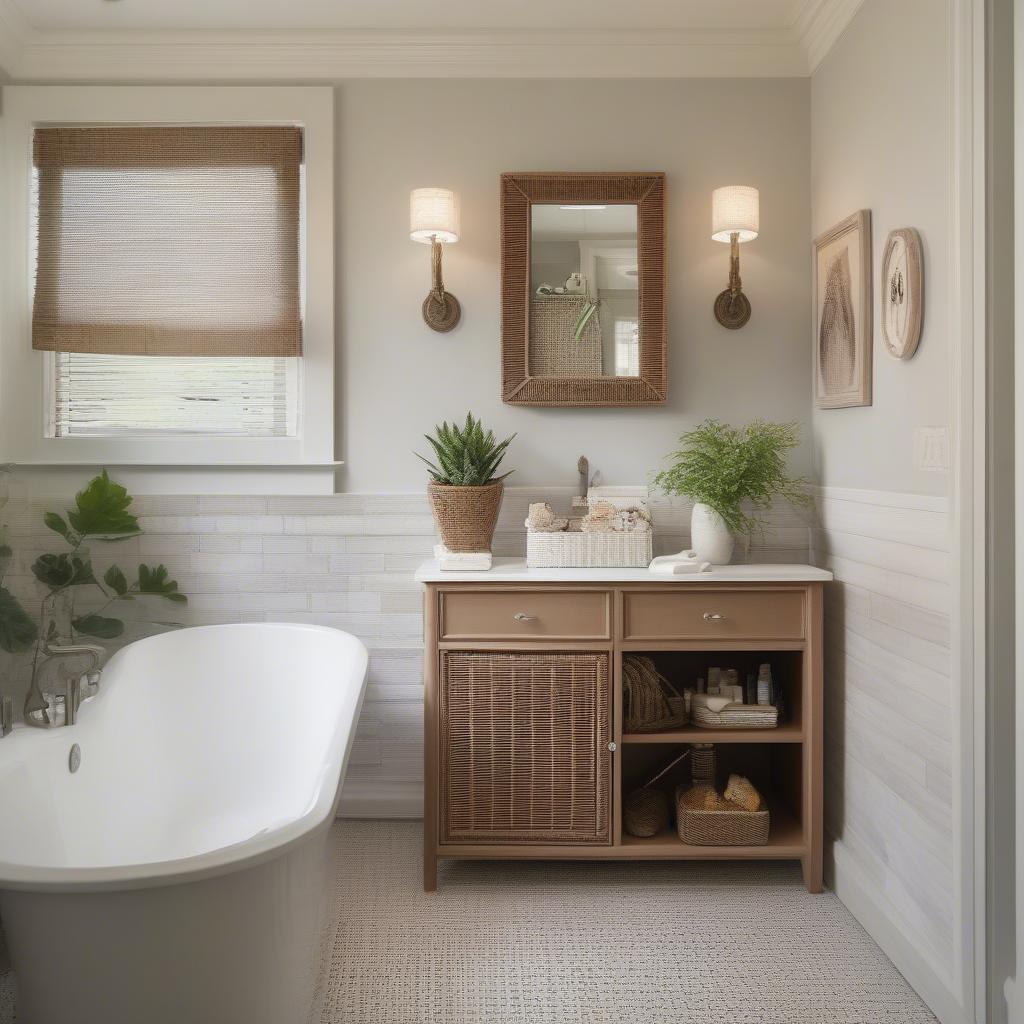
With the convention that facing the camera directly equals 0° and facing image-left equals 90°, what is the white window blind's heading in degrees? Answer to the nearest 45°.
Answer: approximately 0°

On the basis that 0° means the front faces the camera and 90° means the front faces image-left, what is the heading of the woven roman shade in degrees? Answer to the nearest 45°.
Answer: approximately 0°

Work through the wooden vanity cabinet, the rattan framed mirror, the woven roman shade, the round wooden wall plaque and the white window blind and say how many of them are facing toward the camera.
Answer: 4

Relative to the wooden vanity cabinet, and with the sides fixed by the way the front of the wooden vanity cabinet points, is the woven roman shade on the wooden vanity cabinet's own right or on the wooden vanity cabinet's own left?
on the wooden vanity cabinet's own right

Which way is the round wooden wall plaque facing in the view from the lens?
facing to the left of the viewer
